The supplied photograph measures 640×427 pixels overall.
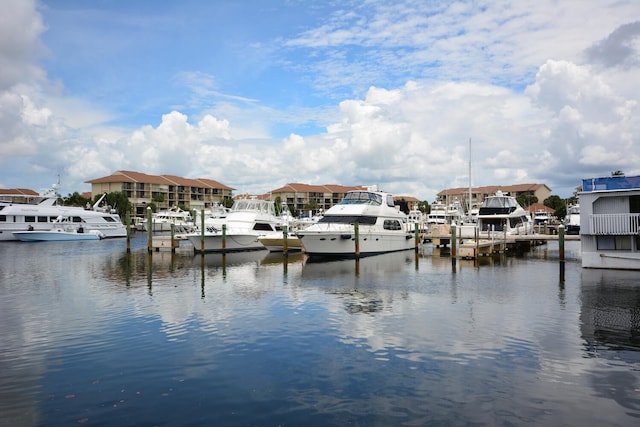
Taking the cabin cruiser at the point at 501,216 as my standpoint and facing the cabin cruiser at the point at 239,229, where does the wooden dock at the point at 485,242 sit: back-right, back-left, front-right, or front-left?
front-left

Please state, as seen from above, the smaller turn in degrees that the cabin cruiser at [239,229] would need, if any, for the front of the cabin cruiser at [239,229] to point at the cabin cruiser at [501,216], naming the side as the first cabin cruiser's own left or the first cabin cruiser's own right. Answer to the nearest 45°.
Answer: approximately 135° to the first cabin cruiser's own left

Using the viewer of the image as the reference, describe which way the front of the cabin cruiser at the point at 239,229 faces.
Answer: facing the viewer and to the left of the viewer

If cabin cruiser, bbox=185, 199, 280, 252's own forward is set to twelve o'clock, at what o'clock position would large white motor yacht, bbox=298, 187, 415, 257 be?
The large white motor yacht is roughly at 9 o'clock from the cabin cruiser.

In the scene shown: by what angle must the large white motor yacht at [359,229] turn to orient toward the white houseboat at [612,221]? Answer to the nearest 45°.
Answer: approximately 90° to its left

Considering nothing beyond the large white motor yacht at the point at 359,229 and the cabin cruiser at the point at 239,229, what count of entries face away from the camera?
0
